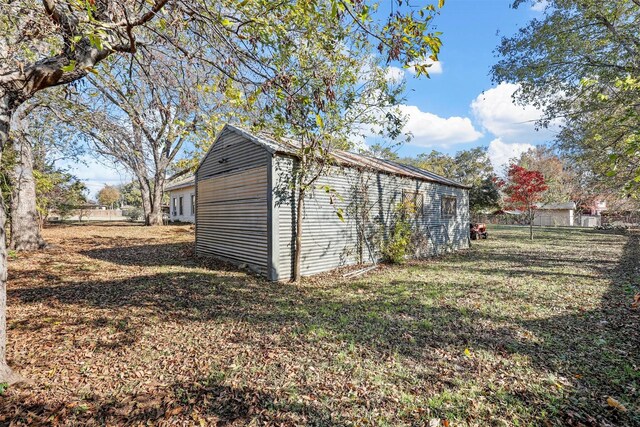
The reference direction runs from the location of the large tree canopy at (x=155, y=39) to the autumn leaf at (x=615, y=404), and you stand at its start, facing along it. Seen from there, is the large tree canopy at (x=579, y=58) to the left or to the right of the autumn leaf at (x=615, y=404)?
left

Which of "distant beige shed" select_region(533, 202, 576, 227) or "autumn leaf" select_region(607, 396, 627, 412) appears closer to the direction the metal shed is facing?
the autumn leaf

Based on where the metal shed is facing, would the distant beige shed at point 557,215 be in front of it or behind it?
behind

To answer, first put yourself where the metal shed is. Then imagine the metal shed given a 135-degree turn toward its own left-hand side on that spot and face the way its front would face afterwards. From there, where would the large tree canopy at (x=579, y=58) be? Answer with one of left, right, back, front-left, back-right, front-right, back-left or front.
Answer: front

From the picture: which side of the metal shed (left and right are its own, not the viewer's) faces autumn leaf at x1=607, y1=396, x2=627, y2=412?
left

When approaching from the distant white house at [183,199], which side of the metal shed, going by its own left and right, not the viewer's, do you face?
right

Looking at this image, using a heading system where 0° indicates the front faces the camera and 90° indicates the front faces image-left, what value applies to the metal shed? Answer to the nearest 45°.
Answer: approximately 45°
